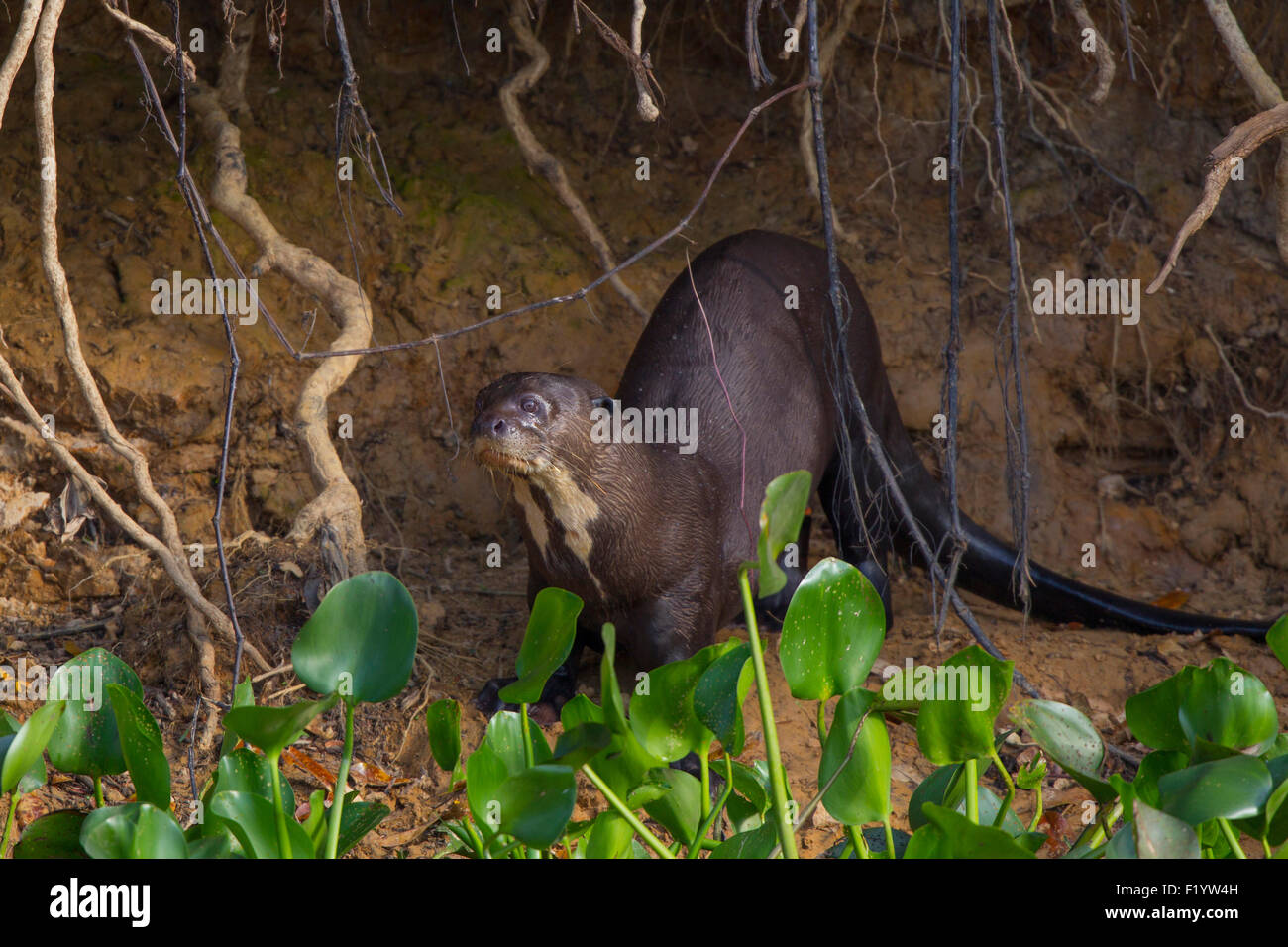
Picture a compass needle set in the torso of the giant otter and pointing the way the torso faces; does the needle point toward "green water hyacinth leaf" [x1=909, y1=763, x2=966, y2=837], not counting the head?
no

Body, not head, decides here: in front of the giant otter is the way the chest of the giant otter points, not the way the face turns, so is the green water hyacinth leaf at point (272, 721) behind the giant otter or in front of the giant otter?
in front

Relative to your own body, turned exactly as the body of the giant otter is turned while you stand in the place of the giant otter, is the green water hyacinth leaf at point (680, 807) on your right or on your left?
on your left

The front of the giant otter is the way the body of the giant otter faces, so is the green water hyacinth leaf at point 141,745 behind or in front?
in front

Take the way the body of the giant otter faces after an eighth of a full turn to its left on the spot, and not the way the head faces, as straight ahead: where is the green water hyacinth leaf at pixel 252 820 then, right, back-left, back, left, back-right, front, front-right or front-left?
front

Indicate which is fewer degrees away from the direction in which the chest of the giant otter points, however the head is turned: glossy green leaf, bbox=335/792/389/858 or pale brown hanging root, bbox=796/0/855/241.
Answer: the glossy green leaf

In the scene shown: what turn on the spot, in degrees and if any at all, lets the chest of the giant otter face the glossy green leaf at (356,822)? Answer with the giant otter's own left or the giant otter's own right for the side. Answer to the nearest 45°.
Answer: approximately 45° to the giant otter's own left

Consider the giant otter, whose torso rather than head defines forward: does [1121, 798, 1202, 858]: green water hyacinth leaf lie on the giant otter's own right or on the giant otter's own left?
on the giant otter's own left

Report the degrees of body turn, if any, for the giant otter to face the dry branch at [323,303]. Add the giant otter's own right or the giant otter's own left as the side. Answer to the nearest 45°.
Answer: approximately 45° to the giant otter's own right

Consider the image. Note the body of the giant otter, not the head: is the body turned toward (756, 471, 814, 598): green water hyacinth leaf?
no

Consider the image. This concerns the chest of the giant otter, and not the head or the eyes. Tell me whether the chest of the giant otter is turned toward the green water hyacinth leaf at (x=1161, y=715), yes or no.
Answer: no

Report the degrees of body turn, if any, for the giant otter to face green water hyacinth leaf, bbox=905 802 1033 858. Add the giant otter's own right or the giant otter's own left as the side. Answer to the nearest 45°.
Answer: approximately 45° to the giant otter's own left
